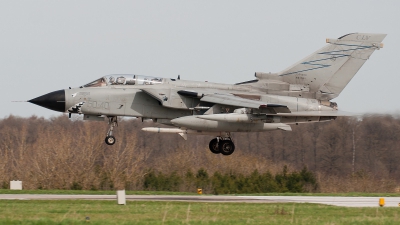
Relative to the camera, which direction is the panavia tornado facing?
to the viewer's left
